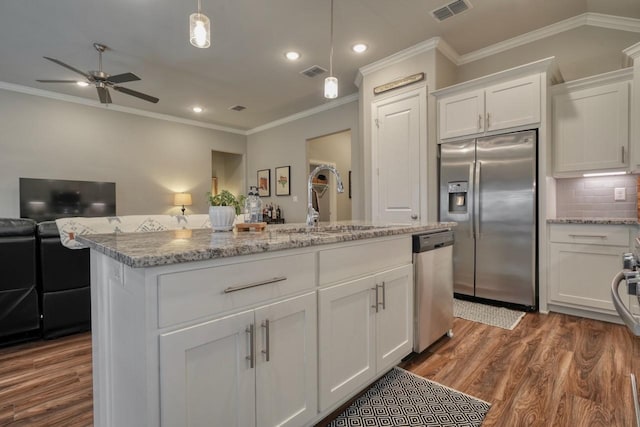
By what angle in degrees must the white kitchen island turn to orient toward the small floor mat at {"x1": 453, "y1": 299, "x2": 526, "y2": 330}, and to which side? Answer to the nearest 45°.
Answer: approximately 90° to its left

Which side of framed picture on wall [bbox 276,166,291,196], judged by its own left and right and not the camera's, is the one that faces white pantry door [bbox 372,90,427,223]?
left

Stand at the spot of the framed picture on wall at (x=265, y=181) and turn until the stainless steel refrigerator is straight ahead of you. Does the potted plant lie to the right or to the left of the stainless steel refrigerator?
right

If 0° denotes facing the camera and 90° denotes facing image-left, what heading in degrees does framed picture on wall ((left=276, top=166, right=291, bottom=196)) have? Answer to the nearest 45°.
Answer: approximately 45°

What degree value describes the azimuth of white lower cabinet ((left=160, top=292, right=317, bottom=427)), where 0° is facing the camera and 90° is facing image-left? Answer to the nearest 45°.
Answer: approximately 315°

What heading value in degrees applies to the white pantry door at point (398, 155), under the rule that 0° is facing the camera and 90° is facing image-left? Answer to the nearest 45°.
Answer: approximately 45°

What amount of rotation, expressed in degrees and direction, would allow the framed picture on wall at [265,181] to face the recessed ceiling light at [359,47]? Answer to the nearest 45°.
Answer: approximately 45° to its left
